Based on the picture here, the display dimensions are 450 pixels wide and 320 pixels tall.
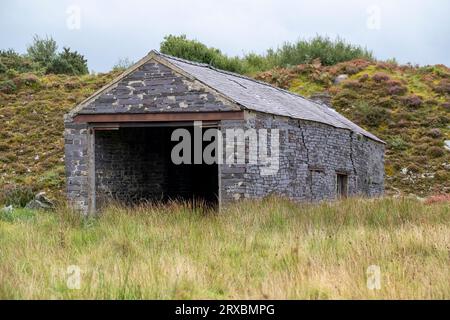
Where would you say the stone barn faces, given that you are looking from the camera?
facing the viewer and to the left of the viewer

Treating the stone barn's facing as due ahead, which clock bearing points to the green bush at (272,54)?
The green bush is roughly at 5 o'clock from the stone barn.

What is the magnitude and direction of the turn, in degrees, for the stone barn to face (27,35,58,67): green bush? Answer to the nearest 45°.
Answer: approximately 135° to its right

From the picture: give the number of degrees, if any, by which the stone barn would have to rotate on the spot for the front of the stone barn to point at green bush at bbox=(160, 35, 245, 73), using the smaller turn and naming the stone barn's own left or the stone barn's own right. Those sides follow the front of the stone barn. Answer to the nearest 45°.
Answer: approximately 135° to the stone barn's own right

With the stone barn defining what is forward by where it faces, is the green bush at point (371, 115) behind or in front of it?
behind

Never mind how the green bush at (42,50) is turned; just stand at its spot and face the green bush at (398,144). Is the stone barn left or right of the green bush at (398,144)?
right

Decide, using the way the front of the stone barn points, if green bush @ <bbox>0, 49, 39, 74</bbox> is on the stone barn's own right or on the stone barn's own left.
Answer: on the stone barn's own right

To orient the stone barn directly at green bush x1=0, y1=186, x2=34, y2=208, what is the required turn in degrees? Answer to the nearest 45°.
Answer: approximately 90° to its right

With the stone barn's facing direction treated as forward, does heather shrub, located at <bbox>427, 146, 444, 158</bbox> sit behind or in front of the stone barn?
behind

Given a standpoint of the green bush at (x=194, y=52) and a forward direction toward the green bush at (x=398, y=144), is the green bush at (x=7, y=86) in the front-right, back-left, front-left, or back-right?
back-right

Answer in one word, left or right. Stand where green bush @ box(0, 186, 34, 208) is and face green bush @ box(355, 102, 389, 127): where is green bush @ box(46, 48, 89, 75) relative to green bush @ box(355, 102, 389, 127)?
left
